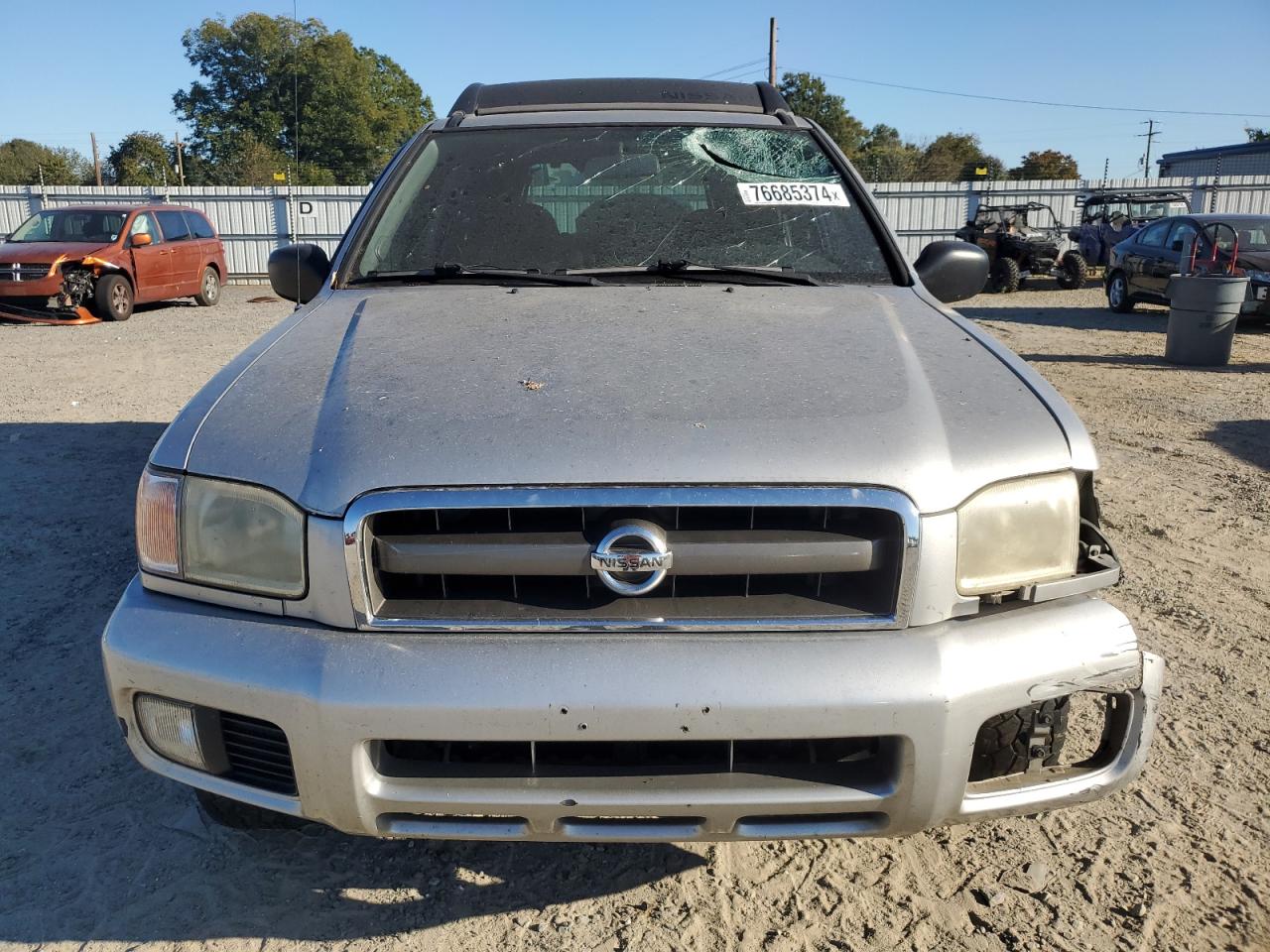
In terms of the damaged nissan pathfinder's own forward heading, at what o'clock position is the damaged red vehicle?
The damaged red vehicle is roughly at 5 o'clock from the damaged nissan pathfinder.

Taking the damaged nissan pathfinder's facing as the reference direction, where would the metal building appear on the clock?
The metal building is roughly at 7 o'clock from the damaged nissan pathfinder.

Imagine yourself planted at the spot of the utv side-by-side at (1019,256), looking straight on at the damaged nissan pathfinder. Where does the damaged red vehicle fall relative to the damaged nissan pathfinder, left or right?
right

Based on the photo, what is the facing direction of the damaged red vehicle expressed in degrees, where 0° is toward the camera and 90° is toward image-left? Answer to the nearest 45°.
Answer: approximately 45°

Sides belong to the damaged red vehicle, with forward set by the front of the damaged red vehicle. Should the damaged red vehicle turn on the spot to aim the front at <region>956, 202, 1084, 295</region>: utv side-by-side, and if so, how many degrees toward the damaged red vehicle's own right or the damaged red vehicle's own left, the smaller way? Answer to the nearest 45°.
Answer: approximately 135° to the damaged red vehicle's own left

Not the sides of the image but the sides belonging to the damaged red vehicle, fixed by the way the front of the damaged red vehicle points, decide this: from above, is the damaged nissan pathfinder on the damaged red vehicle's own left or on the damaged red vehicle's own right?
on the damaged red vehicle's own left

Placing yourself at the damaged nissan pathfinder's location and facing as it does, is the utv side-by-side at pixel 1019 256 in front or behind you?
behind

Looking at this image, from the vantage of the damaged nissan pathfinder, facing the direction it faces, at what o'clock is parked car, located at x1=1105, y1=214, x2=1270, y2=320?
The parked car is roughly at 7 o'clock from the damaged nissan pathfinder.
